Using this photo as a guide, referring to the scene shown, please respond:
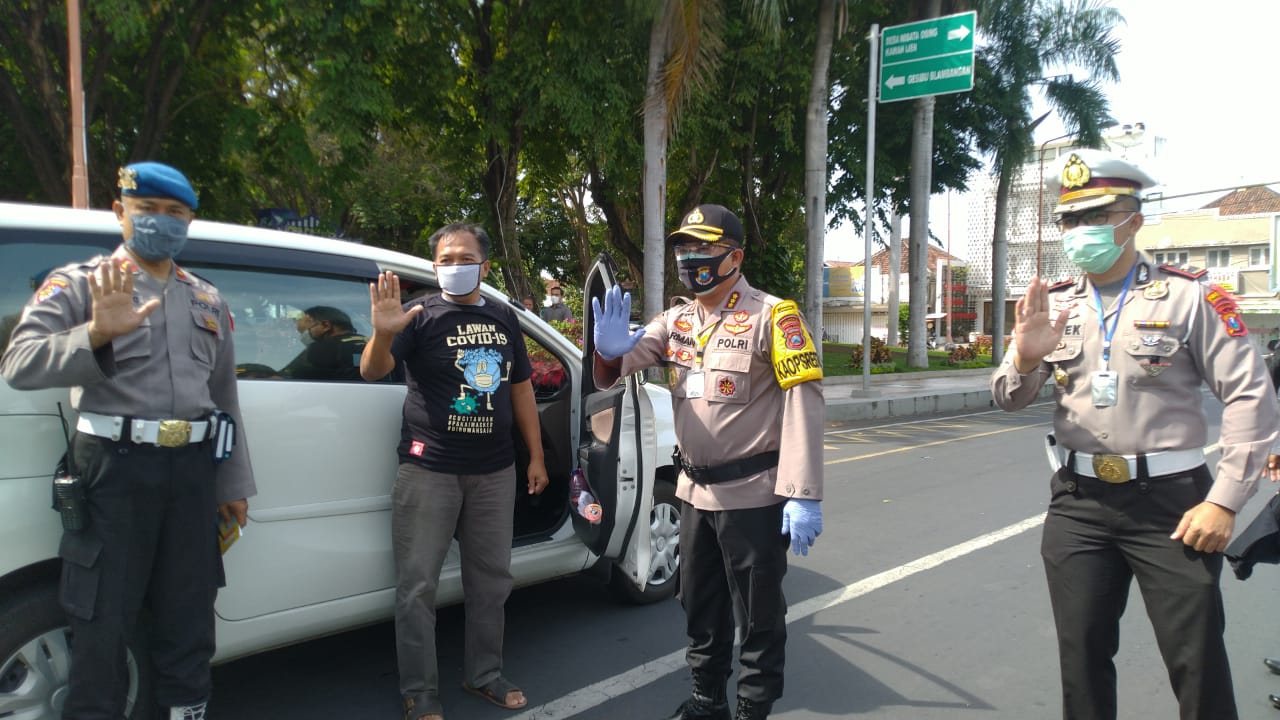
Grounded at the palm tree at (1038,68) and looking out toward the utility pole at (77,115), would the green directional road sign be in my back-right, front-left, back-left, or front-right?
front-left

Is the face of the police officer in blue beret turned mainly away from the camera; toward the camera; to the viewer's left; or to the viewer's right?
toward the camera

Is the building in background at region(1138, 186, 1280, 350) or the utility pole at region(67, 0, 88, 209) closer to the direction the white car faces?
the building in background

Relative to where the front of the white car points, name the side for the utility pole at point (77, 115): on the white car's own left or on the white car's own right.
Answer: on the white car's own left

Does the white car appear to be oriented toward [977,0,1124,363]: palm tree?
yes

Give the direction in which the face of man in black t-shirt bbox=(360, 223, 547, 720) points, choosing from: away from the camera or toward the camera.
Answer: toward the camera

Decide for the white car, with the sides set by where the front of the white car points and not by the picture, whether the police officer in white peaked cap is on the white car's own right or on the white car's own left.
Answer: on the white car's own right

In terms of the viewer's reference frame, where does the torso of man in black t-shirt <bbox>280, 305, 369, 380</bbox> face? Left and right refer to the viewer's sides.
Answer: facing to the left of the viewer

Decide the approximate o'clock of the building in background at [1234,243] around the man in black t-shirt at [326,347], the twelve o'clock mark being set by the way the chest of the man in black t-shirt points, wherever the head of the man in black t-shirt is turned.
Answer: The building in background is roughly at 5 o'clock from the man in black t-shirt.
